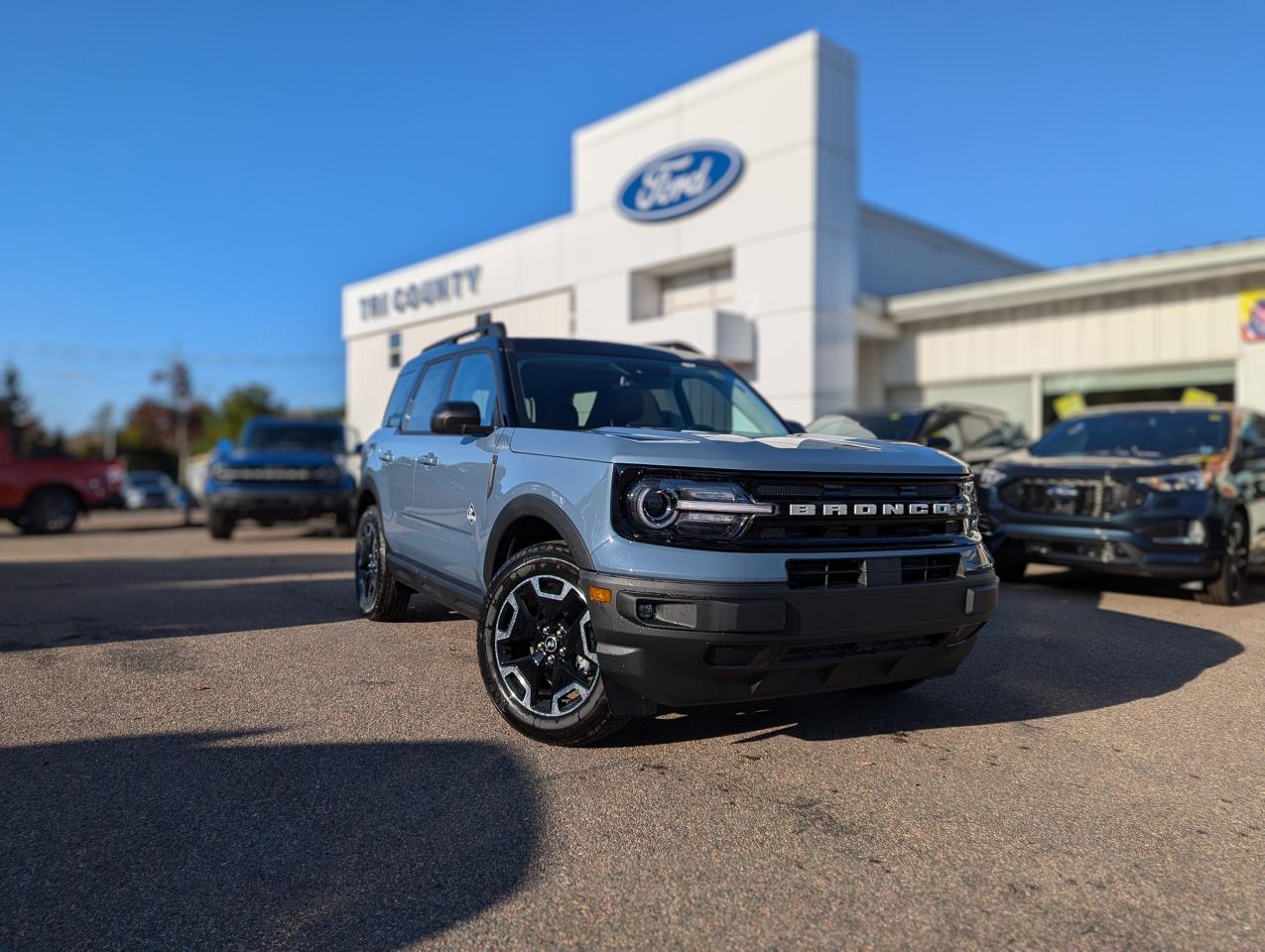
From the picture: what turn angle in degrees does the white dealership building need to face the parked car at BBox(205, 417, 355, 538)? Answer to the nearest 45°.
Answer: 0° — it already faces it

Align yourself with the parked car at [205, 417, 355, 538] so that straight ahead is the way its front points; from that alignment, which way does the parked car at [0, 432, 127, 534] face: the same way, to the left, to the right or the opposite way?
to the left

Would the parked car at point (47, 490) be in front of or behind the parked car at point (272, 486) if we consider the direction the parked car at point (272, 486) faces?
behind

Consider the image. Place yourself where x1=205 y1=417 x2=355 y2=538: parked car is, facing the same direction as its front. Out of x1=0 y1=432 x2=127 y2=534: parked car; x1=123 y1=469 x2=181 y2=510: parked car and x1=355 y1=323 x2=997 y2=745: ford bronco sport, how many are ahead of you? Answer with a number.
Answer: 1

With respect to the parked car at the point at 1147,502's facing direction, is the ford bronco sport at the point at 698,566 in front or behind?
in front

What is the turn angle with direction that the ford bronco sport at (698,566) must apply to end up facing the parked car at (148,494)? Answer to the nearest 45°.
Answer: approximately 180°

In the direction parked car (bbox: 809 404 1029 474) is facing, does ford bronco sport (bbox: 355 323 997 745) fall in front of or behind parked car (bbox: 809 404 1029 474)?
in front

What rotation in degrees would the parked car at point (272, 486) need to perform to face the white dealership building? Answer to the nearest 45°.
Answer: approximately 90° to its left

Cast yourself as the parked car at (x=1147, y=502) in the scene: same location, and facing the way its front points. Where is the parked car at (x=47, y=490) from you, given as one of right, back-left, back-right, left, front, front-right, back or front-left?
front-right

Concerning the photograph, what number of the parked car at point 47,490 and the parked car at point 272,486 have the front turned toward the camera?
1

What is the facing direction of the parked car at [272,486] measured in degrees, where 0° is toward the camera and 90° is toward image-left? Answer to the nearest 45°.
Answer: approximately 0°

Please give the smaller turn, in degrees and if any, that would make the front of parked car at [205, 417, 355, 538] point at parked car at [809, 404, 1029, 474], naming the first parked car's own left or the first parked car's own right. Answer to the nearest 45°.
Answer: approximately 45° to the first parked car's own left

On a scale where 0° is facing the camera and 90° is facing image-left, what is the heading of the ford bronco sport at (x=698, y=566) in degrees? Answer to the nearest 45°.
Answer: approximately 315°

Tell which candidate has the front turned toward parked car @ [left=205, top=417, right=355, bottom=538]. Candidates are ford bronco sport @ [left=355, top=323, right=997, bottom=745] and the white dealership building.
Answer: the white dealership building

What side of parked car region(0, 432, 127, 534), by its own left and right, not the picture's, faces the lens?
right

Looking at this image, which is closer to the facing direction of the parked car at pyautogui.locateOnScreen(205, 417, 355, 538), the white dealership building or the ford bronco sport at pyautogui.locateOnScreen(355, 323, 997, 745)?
the ford bronco sport

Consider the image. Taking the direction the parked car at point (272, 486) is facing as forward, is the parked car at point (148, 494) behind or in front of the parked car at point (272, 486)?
behind

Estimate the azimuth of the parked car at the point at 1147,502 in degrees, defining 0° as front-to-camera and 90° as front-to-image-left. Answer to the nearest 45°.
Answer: approximately 45°

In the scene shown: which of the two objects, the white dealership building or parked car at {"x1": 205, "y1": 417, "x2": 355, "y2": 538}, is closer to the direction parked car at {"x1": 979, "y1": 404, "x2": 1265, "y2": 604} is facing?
the parked car
